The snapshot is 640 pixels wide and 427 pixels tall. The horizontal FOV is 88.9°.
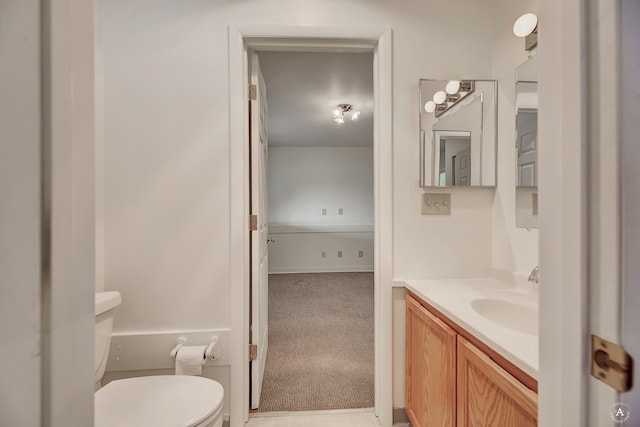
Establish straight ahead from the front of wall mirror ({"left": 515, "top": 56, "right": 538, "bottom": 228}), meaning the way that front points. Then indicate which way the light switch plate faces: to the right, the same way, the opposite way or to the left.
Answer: to the left

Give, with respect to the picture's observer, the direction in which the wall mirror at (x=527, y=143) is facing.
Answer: facing to the left of the viewer

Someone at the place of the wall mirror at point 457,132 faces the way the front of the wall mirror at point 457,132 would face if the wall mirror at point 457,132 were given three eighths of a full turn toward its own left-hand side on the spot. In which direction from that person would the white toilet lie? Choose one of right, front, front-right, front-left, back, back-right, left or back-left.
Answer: back

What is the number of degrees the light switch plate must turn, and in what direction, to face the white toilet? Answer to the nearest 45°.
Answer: approximately 45° to its right

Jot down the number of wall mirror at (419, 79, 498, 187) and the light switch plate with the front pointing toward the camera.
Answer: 2

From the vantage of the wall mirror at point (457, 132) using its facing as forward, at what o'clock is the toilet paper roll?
The toilet paper roll is roughly at 2 o'clock from the wall mirror.

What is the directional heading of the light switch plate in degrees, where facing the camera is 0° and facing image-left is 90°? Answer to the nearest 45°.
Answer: approximately 0°

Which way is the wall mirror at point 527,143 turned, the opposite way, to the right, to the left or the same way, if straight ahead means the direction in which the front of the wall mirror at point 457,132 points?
to the right

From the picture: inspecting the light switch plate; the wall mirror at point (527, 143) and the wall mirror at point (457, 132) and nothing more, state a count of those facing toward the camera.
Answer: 2
